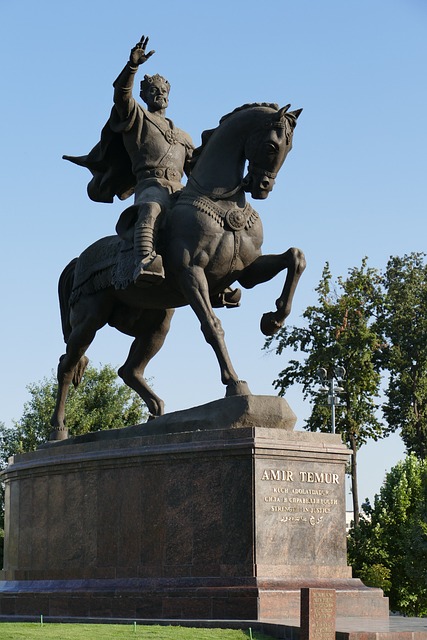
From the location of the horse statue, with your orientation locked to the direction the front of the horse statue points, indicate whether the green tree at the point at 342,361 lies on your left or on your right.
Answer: on your left

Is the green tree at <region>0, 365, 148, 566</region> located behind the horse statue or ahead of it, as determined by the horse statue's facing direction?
behind

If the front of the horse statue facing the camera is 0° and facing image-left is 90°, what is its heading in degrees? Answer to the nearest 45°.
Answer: approximately 315°
